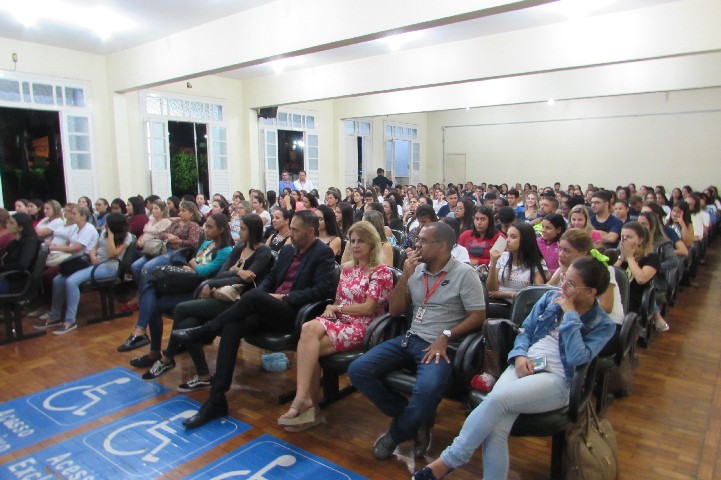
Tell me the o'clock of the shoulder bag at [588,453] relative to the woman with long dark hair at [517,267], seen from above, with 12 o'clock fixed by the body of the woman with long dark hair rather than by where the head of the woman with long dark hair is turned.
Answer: The shoulder bag is roughly at 10 o'clock from the woman with long dark hair.

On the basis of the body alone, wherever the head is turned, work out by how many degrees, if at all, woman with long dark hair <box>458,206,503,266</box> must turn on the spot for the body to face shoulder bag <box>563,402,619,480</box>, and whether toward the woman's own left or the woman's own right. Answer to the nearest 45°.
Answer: approximately 45° to the woman's own left

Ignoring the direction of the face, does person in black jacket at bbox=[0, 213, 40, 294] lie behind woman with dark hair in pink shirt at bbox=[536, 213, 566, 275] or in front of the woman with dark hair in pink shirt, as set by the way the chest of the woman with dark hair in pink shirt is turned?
in front

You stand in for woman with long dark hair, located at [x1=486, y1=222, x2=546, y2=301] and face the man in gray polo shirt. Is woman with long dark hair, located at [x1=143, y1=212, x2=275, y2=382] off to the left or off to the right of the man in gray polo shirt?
right

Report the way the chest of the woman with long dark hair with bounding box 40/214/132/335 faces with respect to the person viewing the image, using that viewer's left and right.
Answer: facing the viewer and to the left of the viewer

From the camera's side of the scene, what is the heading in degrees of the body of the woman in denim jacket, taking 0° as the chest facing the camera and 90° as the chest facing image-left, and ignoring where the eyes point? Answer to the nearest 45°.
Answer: approximately 45°

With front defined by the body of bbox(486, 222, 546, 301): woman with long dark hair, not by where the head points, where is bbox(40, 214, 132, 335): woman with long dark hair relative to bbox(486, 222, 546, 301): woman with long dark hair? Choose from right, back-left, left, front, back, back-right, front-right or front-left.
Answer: front-right

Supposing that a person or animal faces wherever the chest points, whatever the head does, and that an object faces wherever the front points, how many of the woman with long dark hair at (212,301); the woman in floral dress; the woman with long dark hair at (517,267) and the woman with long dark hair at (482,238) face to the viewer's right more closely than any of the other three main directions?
0

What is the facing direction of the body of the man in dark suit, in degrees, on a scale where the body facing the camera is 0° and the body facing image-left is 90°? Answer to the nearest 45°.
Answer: approximately 45°

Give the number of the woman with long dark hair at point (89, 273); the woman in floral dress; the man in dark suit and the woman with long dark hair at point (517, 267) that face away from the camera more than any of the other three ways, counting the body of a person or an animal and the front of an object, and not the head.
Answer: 0

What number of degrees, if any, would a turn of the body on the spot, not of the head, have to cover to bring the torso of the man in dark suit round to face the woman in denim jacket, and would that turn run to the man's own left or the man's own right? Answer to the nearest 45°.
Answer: approximately 90° to the man's own left
